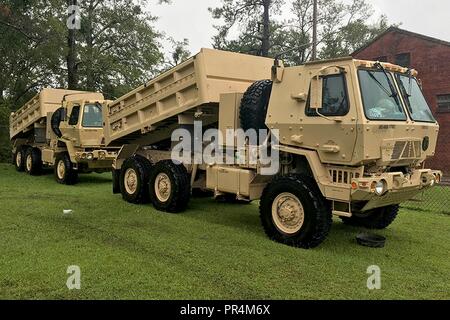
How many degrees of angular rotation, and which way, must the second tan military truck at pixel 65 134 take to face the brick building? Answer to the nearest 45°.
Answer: approximately 45° to its left

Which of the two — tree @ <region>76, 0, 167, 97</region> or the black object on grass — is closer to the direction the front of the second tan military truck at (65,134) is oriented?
the black object on grass

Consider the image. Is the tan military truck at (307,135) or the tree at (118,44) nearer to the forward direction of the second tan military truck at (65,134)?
the tan military truck

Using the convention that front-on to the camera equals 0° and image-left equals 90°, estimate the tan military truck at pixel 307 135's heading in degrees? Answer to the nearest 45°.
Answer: approximately 315°

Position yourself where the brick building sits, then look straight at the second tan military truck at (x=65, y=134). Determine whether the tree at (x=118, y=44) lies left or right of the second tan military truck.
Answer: right

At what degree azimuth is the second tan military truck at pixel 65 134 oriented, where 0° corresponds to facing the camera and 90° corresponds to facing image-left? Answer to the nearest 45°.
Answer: approximately 315°

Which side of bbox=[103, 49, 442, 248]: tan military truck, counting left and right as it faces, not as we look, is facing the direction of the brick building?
left
